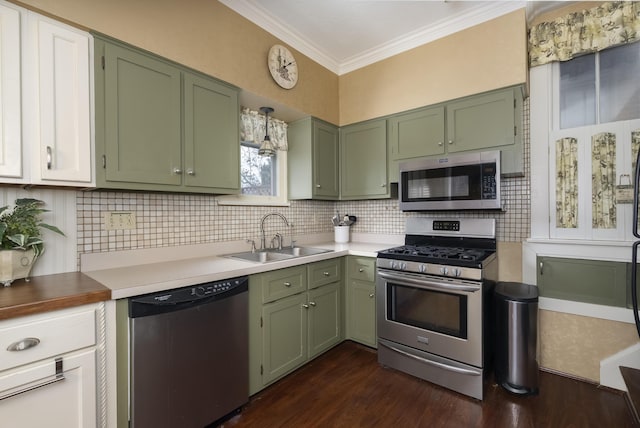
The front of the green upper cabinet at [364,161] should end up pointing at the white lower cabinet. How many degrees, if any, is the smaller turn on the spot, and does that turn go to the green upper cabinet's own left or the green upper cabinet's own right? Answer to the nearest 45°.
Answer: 0° — it already faces it

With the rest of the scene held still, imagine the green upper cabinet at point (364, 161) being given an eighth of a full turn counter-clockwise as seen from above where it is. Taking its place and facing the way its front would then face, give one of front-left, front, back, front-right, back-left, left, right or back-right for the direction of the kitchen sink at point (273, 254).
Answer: front-right

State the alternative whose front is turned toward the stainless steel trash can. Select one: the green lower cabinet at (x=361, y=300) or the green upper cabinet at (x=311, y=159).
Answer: the green upper cabinet

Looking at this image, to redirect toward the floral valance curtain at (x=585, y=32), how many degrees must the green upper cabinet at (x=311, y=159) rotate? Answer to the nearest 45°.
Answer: approximately 45° to its left

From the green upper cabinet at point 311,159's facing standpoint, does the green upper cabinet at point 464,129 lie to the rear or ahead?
ahead

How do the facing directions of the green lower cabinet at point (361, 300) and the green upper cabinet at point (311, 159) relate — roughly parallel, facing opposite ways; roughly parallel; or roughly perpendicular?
roughly perpendicular

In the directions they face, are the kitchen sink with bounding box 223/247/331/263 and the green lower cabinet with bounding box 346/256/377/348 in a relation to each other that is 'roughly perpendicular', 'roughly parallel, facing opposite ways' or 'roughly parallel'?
roughly perpendicular

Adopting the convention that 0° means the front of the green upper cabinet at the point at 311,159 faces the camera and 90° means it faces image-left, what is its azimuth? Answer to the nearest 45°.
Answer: approximately 315°

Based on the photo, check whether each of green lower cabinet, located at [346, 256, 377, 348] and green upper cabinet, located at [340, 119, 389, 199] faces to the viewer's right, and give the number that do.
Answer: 0

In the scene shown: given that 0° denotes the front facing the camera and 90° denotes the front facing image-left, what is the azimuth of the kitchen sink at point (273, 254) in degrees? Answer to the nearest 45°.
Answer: approximately 315°

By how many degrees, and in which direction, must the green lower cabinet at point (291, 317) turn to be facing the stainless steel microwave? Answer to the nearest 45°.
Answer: approximately 45° to its left

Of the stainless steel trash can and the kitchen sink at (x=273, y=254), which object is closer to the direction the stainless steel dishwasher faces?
the stainless steel trash can

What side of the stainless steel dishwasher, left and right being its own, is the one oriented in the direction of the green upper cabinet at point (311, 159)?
left

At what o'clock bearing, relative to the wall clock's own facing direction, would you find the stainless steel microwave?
The stainless steel microwave is roughly at 11 o'clock from the wall clock.
